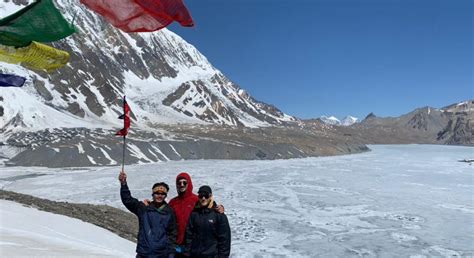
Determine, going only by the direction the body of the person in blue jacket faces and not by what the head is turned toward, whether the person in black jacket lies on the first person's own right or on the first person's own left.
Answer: on the first person's own left

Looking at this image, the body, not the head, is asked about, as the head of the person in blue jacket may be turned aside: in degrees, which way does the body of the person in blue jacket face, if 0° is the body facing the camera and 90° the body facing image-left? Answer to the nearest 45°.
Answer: approximately 0°
